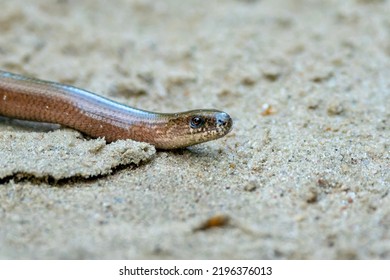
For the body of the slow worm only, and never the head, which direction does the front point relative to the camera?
to the viewer's right

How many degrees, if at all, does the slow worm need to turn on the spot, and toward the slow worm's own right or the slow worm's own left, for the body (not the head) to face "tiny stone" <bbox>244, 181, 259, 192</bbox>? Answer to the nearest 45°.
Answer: approximately 45° to the slow worm's own right
